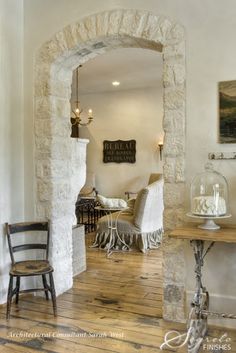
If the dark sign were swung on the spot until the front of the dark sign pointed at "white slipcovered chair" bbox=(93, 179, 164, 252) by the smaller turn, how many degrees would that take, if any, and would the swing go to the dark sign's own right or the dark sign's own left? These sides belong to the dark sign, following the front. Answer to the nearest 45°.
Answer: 0° — it already faces it

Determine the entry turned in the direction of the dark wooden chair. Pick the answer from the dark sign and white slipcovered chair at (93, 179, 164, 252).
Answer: the dark sign

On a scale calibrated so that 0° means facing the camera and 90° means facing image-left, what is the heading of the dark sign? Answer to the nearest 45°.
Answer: approximately 0°
